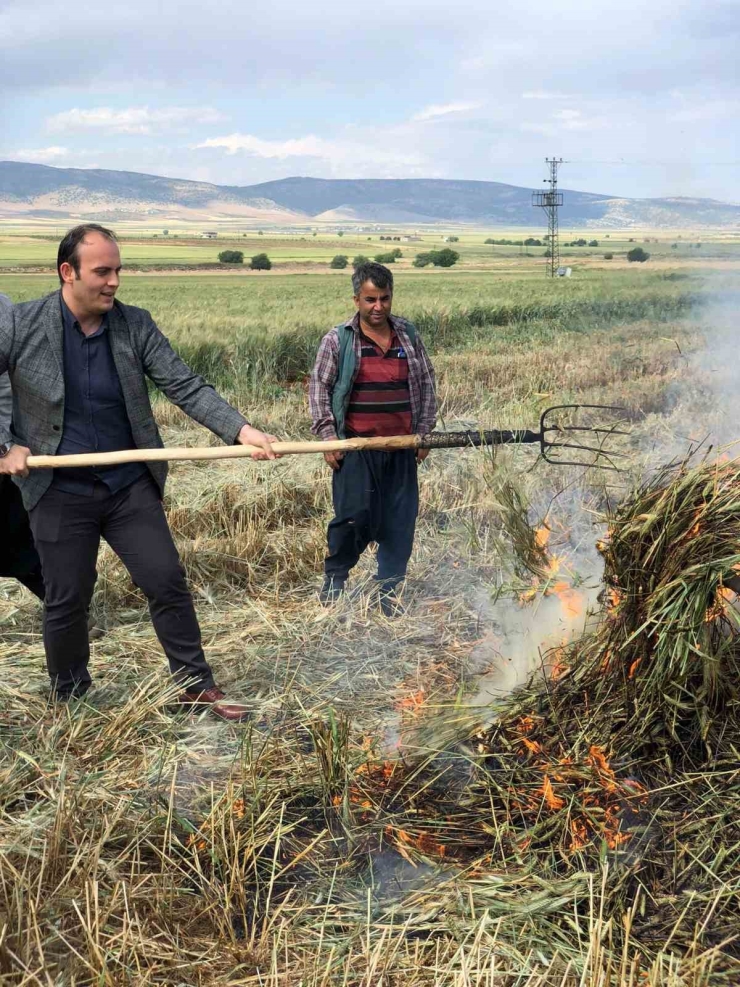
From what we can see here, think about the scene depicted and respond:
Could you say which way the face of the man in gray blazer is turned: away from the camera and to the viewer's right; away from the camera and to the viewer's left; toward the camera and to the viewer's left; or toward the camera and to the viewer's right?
toward the camera and to the viewer's right

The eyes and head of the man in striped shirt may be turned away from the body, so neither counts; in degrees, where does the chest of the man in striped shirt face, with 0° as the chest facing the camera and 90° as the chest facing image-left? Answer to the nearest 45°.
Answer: approximately 0°

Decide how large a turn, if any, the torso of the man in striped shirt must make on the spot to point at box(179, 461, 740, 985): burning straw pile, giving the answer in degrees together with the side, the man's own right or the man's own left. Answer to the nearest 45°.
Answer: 0° — they already face it

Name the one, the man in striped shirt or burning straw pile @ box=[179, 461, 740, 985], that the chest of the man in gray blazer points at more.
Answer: the burning straw pile

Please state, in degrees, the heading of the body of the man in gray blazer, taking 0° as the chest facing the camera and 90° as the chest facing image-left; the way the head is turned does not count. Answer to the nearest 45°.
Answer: approximately 315°

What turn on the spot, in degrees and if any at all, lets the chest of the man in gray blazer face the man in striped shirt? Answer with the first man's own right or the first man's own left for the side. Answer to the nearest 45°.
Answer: approximately 90° to the first man's own left

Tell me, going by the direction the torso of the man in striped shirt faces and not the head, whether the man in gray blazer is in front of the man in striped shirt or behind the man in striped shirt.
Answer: in front

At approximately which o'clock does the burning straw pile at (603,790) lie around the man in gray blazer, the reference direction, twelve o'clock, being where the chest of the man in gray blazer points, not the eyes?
The burning straw pile is roughly at 12 o'clock from the man in gray blazer.

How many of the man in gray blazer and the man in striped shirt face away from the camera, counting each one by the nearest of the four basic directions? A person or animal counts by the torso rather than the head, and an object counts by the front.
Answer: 0
